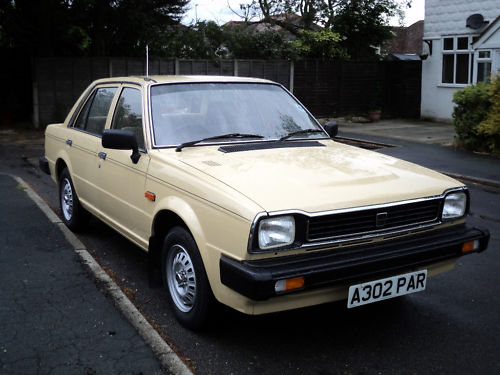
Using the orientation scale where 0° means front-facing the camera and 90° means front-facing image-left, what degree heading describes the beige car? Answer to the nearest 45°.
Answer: approximately 315°

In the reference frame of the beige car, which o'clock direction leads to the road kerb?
The road kerb is roughly at 3 o'clock from the beige car.

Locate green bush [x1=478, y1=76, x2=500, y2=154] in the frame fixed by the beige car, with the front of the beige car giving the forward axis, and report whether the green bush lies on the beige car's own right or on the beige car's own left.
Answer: on the beige car's own left

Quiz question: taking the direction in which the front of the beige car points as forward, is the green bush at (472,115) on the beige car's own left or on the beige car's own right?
on the beige car's own left

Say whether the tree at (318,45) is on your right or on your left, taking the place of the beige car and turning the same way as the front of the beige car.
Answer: on your left

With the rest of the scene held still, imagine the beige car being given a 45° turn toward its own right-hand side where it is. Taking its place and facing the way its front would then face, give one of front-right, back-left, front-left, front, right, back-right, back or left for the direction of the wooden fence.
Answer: back

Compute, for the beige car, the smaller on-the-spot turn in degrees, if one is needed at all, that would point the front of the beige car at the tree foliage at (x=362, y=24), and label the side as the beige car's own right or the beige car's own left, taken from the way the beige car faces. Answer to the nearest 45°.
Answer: approximately 135° to the beige car's own left
